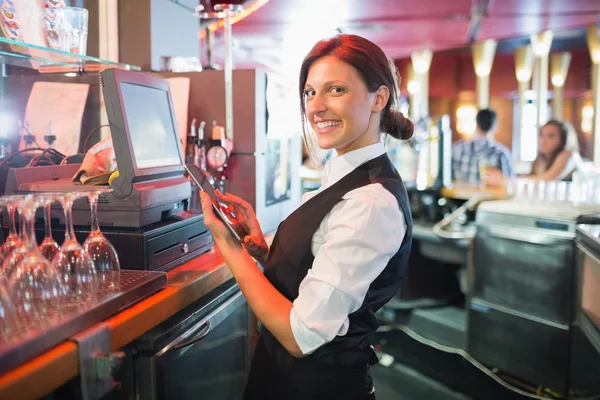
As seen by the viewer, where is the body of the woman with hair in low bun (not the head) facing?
to the viewer's left

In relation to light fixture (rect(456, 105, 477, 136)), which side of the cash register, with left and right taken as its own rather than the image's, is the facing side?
left

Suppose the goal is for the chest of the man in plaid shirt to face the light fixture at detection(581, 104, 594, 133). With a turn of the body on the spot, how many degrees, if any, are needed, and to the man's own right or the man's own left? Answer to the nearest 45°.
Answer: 0° — they already face it

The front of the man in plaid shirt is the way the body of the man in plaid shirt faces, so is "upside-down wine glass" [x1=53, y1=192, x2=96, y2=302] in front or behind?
behind

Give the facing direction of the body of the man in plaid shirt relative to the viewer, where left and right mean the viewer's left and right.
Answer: facing away from the viewer

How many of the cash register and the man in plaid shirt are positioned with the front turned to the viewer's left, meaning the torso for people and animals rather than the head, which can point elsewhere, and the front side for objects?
0

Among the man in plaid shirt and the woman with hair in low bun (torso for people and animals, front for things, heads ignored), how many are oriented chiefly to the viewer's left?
1

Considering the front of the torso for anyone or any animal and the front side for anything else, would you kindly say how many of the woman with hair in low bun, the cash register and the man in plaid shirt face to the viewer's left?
1

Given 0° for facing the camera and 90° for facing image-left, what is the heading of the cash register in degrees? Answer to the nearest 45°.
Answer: approximately 315°

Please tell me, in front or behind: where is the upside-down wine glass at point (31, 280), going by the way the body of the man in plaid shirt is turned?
behind
